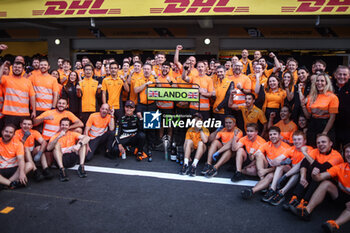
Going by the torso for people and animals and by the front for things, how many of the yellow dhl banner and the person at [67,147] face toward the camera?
2

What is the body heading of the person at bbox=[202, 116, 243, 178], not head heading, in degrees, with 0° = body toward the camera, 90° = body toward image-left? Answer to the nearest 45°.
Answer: approximately 45°

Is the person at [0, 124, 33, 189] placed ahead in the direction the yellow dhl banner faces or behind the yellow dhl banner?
ahead

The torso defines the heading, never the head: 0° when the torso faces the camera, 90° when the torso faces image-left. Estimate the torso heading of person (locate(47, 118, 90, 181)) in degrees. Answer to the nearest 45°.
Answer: approximately 0°

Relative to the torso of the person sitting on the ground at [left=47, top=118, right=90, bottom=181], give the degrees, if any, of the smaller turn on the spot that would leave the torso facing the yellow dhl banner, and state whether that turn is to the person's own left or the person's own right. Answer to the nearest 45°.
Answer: approximately 135° to the person's own left

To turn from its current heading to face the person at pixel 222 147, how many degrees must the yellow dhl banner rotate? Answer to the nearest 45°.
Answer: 0° — it already faces them
